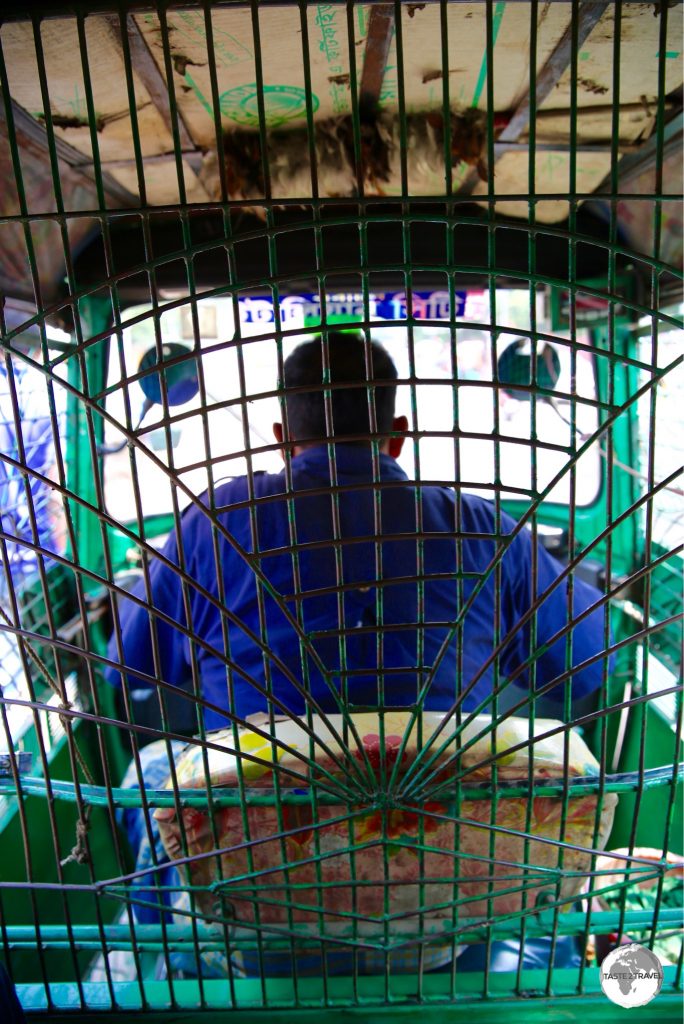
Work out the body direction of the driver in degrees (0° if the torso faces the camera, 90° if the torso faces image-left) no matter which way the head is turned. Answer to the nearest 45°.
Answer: approximately 180°

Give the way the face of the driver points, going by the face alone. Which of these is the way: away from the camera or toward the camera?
away from the camera
